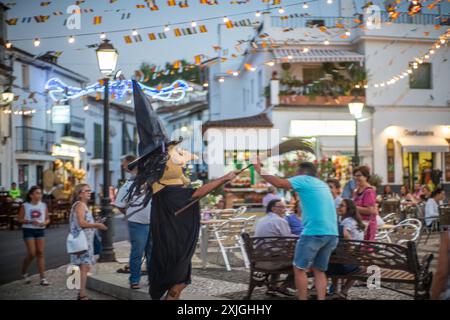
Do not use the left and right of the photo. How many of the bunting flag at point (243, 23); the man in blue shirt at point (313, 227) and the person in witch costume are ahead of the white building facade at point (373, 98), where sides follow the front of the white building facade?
3

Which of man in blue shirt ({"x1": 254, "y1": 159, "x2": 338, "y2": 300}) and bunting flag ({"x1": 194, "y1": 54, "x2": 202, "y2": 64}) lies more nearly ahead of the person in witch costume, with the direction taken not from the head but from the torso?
the man in blue shirt

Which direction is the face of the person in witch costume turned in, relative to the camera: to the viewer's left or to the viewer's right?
to the viewer's right

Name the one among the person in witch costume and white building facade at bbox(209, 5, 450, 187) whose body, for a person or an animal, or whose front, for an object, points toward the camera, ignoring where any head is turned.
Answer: the white building facade

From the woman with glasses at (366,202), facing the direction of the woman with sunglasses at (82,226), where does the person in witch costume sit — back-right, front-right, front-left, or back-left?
front-left

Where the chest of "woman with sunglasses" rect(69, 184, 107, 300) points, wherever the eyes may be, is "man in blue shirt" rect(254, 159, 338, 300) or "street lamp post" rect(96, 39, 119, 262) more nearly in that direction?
the man in blue shirt

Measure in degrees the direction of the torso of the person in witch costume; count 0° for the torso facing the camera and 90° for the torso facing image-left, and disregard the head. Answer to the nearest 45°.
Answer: approximately 270°

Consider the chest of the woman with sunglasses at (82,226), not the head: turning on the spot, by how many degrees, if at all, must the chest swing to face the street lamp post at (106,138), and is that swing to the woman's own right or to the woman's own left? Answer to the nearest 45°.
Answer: approximately 90° to the woman's own left

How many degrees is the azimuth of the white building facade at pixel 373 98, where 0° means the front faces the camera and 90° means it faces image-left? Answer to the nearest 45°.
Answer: approximately 0°

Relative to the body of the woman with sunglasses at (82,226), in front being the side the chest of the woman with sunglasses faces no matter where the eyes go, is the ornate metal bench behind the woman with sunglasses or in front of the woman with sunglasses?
in front

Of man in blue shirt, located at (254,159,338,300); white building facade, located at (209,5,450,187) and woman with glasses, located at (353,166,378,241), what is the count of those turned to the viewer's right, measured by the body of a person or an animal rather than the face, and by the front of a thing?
0

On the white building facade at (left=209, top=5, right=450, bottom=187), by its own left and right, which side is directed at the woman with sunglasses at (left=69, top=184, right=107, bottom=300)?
front

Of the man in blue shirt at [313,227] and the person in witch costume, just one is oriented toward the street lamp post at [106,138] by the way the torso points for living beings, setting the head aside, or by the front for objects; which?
the man in blue shirt

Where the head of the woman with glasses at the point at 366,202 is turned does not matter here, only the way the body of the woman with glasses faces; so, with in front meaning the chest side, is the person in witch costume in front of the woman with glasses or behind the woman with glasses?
in front
